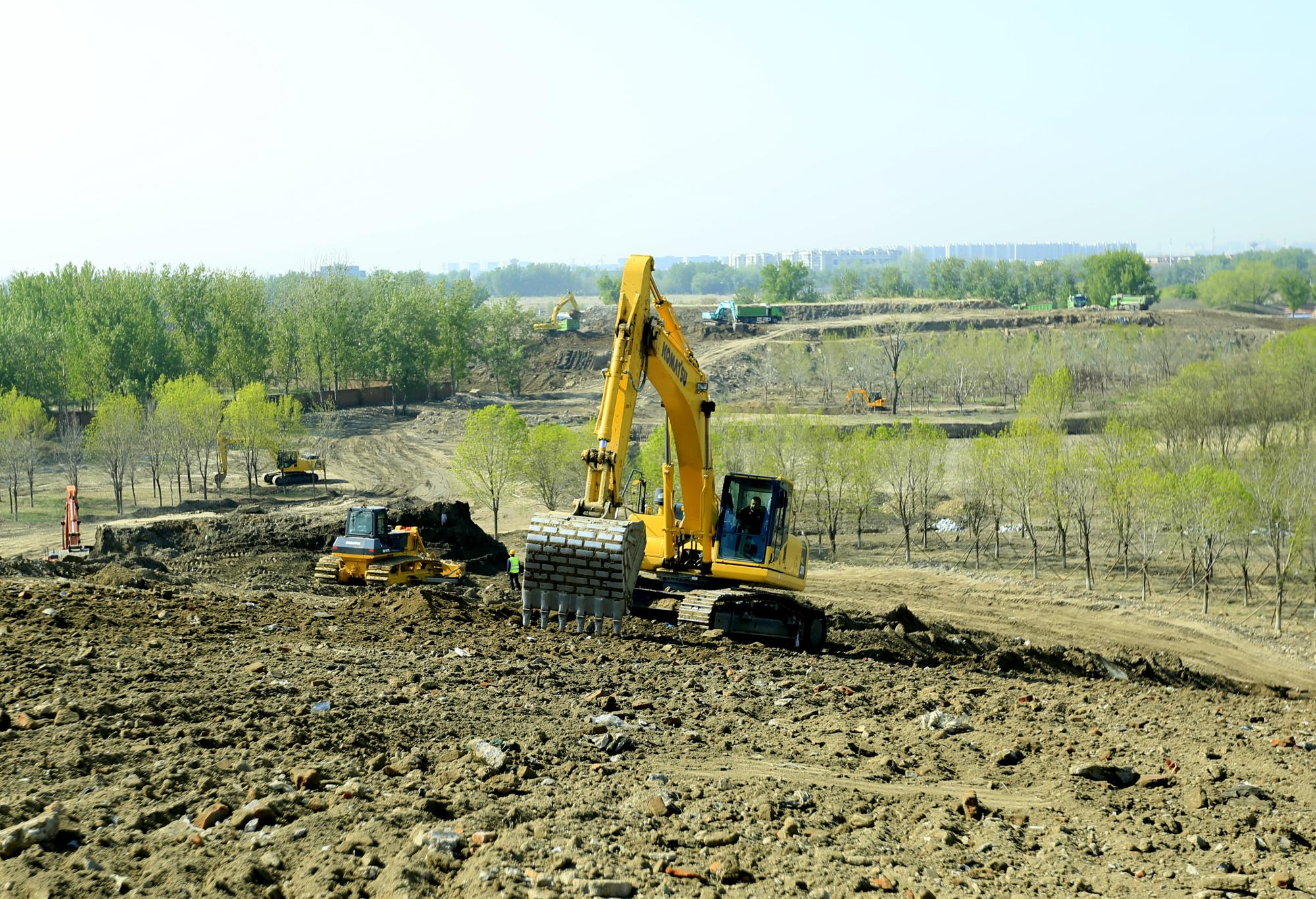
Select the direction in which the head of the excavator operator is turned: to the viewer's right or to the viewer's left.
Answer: to the viewer's left

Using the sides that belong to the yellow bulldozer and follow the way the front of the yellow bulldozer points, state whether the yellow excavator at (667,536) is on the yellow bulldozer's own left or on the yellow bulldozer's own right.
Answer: on the yellow bulldozer's own right

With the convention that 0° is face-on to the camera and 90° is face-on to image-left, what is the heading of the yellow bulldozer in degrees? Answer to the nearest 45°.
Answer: approximately 225°

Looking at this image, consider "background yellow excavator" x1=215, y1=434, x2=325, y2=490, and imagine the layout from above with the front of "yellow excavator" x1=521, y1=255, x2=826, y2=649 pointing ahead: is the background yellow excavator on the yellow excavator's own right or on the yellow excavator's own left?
on the yellow excavator's own right

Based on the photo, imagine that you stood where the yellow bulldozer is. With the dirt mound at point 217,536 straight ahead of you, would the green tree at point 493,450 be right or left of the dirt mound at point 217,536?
right

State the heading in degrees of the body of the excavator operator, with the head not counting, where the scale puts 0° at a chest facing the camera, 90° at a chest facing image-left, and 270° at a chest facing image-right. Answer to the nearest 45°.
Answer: approximately 45°

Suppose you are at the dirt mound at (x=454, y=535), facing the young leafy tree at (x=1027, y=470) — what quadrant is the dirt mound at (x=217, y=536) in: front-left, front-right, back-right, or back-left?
back-left

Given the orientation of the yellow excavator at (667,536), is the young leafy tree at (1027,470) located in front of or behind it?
behind

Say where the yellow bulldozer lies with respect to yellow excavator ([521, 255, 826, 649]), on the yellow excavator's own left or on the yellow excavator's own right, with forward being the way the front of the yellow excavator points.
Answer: on the yellow excavator's own right

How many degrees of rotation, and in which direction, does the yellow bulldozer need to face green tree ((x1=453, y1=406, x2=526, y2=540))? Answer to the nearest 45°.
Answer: approximately 45° to its left
